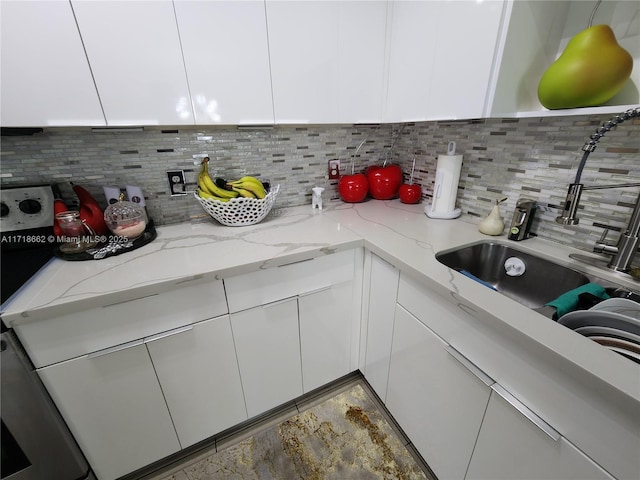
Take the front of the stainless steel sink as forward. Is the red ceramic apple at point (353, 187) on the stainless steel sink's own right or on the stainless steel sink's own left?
on the stainless steel sink's own right

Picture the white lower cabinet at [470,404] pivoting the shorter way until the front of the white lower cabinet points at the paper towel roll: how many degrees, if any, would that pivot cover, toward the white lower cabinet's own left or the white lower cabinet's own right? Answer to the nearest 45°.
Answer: approximately 90° to the white lower cabinet's own right

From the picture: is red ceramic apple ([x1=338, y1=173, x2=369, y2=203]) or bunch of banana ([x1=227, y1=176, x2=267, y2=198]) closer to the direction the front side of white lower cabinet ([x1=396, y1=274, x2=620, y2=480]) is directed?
the bunch of banana

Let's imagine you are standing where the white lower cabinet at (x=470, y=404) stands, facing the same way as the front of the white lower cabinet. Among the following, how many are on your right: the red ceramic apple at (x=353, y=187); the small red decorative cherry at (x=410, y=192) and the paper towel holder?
3

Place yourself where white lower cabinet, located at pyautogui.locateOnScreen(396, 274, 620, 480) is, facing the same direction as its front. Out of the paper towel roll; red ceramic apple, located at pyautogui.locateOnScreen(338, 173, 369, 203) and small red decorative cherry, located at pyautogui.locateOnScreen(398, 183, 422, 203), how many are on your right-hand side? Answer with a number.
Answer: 3

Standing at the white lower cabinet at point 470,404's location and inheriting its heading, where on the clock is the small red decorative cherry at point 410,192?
The small red decorative cherry is roughly at 3 o'clock from the white lower cabinet.

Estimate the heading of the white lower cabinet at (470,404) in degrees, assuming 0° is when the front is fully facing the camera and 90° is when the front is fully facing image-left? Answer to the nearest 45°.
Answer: approximately 45°

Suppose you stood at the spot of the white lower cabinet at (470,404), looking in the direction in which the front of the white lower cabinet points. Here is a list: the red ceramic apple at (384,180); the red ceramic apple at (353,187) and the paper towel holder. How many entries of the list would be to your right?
3

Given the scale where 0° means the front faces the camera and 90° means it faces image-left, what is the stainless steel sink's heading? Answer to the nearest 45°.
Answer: approximately 45°
